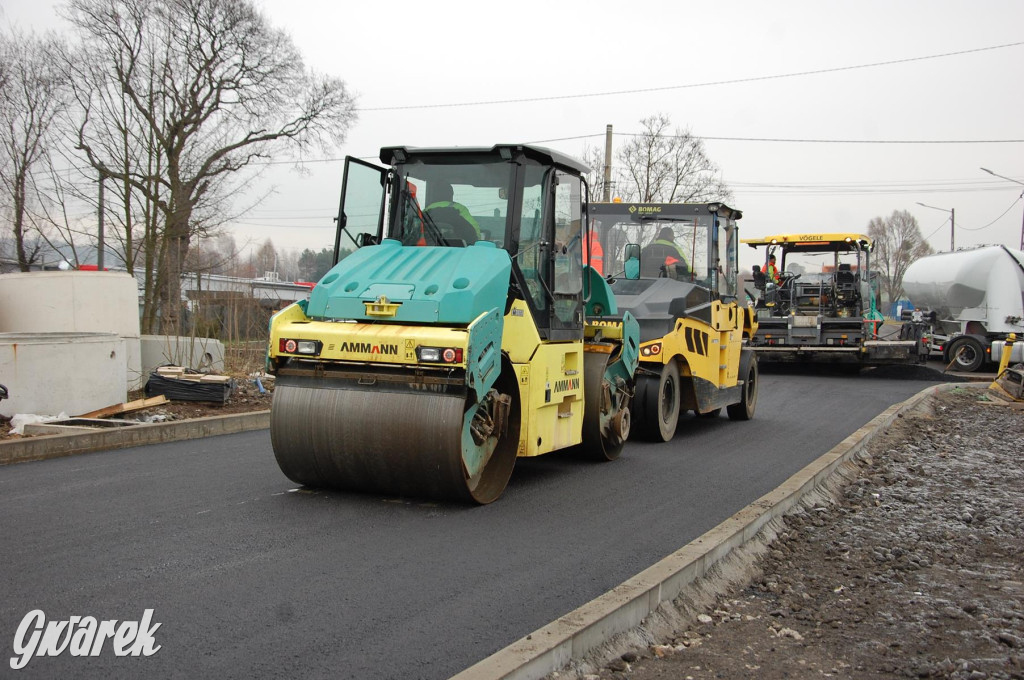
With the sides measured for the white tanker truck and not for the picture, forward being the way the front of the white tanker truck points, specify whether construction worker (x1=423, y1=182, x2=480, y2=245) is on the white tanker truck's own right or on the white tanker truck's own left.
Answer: on the white tanker truck's own right

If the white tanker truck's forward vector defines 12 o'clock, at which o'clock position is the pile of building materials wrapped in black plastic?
The pile of building materials wrapped in black plastic is roughly at 4 o'clock from the white tanker truck.

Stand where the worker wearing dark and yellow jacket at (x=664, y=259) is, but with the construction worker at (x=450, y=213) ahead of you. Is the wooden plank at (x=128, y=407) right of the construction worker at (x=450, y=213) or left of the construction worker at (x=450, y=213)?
right

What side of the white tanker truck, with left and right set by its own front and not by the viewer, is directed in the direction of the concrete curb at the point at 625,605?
right

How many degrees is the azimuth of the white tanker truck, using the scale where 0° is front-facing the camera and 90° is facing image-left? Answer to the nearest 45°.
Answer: approximately 270°

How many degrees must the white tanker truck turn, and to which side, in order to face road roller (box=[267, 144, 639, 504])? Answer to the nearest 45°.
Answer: approximately 90° to its right
